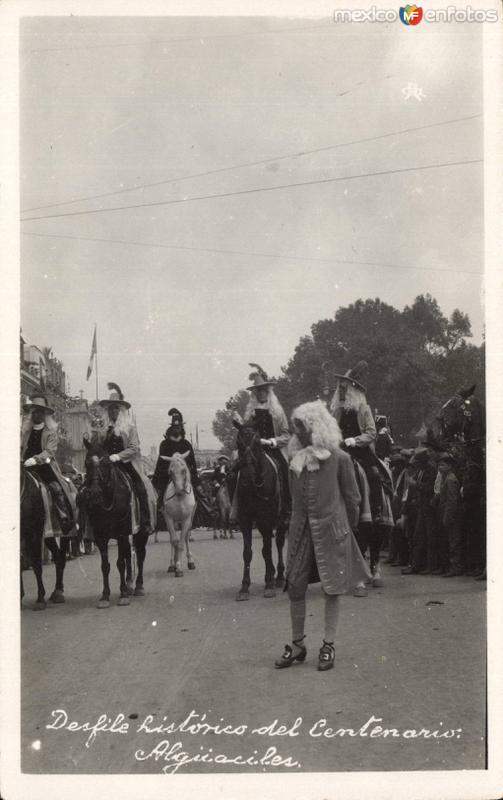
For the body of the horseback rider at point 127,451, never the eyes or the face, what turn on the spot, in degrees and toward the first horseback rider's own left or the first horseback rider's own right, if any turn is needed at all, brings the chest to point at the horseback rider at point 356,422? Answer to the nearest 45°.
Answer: approximately 135° to the first horseback rider's own left

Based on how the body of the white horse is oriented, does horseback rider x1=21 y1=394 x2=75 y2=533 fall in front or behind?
in front

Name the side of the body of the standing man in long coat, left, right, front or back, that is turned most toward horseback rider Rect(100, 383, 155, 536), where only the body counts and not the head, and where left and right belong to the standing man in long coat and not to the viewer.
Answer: right

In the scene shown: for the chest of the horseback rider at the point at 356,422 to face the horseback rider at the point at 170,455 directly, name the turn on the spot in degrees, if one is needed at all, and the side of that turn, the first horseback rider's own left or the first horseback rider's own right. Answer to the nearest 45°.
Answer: approximately 90° to the first horseback rider's own right

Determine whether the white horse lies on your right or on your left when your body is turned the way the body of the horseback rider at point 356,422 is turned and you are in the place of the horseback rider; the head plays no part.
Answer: on your right
